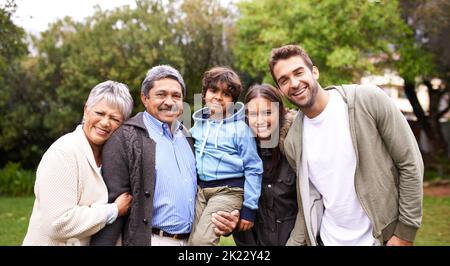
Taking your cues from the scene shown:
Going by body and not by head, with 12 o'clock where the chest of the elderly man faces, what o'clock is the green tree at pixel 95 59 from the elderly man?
The green tree is roughly at 7 o'clock from the elderly man.

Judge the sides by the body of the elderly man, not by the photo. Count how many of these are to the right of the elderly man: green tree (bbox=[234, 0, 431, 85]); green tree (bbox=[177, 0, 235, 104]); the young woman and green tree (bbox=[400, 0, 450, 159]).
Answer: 0

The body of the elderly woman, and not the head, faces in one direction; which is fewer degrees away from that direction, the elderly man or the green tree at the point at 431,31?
the elderly man

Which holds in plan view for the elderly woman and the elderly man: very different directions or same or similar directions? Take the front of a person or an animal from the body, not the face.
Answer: same or similar directions

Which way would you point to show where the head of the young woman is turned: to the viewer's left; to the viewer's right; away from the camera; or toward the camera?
toward the camera

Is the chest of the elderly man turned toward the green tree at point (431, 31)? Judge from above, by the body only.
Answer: no

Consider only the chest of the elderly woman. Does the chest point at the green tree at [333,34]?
no

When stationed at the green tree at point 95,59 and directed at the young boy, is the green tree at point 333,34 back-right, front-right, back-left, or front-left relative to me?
front-left

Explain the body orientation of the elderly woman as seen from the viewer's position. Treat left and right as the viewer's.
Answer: facing the viewer and to the right of the viewer

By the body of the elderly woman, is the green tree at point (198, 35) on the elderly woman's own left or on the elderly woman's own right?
on the elderly woman's own left

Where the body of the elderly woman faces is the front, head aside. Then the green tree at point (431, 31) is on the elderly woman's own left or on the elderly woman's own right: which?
on the elderly woman's own left

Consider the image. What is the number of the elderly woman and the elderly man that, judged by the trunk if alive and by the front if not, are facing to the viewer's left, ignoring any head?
0

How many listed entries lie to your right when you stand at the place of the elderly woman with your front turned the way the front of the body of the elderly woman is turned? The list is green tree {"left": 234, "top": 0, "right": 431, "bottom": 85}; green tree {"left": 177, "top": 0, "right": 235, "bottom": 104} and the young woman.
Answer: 0

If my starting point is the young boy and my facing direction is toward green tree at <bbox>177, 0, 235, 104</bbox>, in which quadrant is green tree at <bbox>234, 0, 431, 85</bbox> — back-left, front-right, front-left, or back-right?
front-right

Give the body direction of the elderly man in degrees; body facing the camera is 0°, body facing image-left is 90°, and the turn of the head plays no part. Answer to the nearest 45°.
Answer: approximately 315°

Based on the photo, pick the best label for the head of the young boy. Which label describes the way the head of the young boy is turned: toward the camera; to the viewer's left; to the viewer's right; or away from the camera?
toward the camera

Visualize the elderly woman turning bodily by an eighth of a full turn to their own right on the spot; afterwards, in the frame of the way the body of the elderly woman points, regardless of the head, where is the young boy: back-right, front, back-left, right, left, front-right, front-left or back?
left

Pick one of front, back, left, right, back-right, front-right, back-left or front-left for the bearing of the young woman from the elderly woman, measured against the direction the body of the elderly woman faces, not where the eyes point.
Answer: front-left
